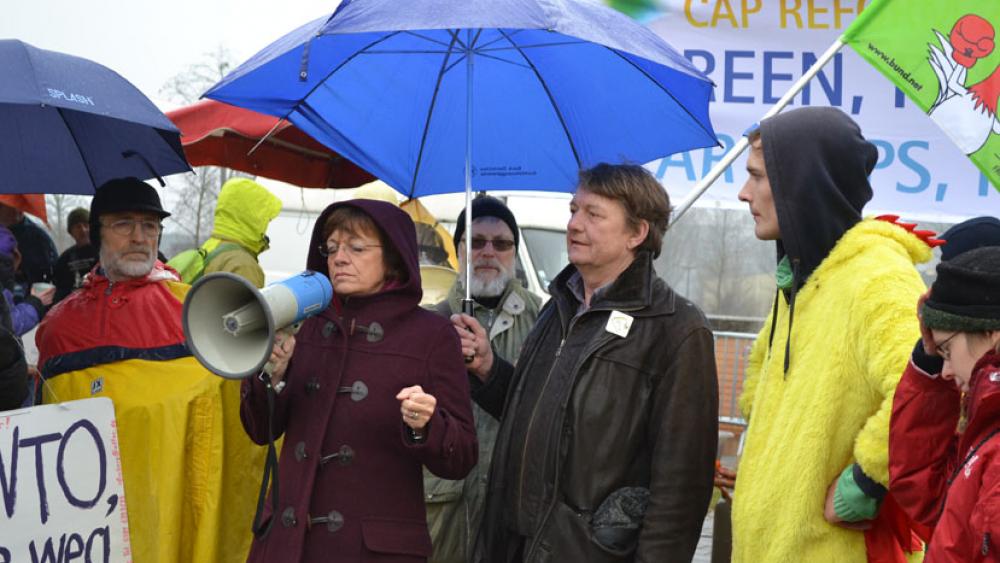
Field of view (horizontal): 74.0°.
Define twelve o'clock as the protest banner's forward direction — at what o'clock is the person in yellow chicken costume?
The person in yellow chicken costume is roughly at 12 o'clock from the protest banner.

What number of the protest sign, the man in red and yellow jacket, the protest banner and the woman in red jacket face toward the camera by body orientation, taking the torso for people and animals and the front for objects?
3

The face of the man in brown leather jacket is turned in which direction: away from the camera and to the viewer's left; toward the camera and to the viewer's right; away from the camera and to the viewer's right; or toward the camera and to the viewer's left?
toward the camera and to the viewer's left

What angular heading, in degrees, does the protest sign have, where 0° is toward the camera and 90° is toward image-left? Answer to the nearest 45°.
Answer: approximately 0°

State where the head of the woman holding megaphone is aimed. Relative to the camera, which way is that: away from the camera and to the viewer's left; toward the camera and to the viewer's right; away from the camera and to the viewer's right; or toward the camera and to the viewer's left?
toward the camera and to the viewer's left

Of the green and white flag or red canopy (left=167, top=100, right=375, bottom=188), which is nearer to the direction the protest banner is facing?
the green and white flag

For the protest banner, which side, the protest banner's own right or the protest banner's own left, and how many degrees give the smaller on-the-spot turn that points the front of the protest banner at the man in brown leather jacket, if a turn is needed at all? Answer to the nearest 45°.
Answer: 0° — it already faces them

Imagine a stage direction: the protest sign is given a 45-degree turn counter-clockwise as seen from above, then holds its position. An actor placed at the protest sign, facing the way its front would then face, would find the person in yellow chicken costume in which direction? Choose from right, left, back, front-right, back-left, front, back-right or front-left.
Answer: front

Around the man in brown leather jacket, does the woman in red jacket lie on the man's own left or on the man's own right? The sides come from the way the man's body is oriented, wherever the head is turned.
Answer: on the man's own left
